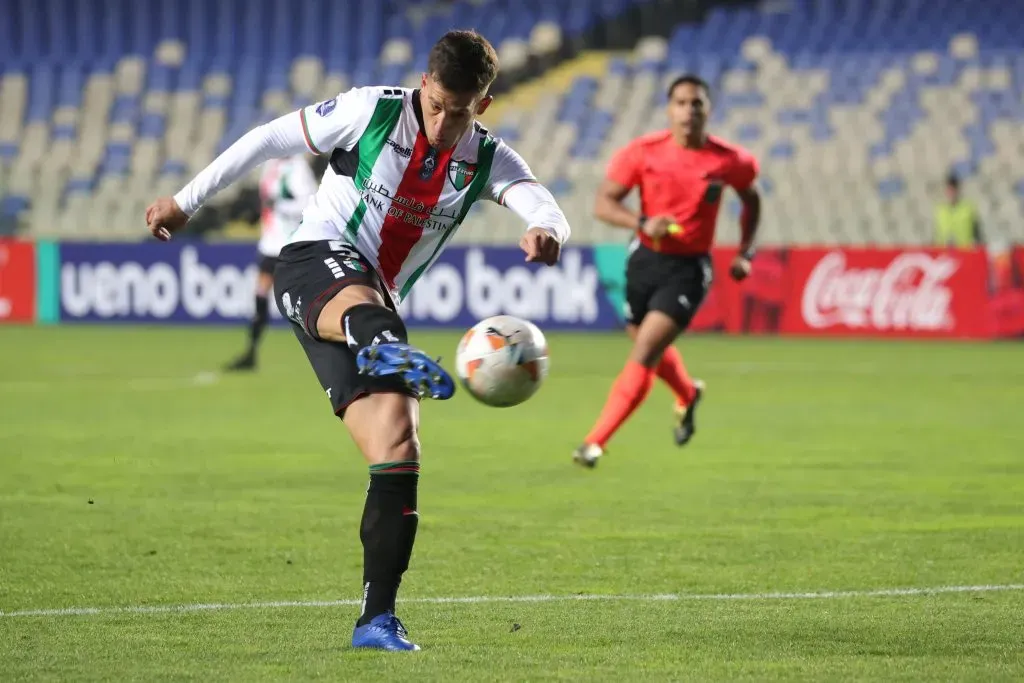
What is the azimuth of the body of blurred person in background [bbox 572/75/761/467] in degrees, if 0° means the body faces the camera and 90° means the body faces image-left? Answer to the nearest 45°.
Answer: approximately 0°

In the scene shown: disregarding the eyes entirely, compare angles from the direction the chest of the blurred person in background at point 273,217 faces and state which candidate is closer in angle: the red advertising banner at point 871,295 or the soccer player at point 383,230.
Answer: the soccer player

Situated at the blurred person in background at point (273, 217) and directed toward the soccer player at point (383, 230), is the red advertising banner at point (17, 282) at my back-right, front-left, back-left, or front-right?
back-right

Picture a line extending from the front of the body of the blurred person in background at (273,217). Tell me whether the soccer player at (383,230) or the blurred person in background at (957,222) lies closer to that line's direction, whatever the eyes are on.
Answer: the soccer player

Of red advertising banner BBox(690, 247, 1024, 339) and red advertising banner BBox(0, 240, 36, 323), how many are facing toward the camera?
2

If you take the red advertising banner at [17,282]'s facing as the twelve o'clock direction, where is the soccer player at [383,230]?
The soccer player is roughly at 12 o'clock from the red advertising banner.

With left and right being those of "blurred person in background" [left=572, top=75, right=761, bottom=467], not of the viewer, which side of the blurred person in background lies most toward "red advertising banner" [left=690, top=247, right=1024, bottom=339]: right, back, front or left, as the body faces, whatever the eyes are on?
back

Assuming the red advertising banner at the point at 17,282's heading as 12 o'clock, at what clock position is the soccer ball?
The soccer ball is roughly at 12 o'clock from the red advertising banner.

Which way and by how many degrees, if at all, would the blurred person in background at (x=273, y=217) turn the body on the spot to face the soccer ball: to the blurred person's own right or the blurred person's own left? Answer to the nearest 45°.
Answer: approximately 45° to the blurred person's own left
